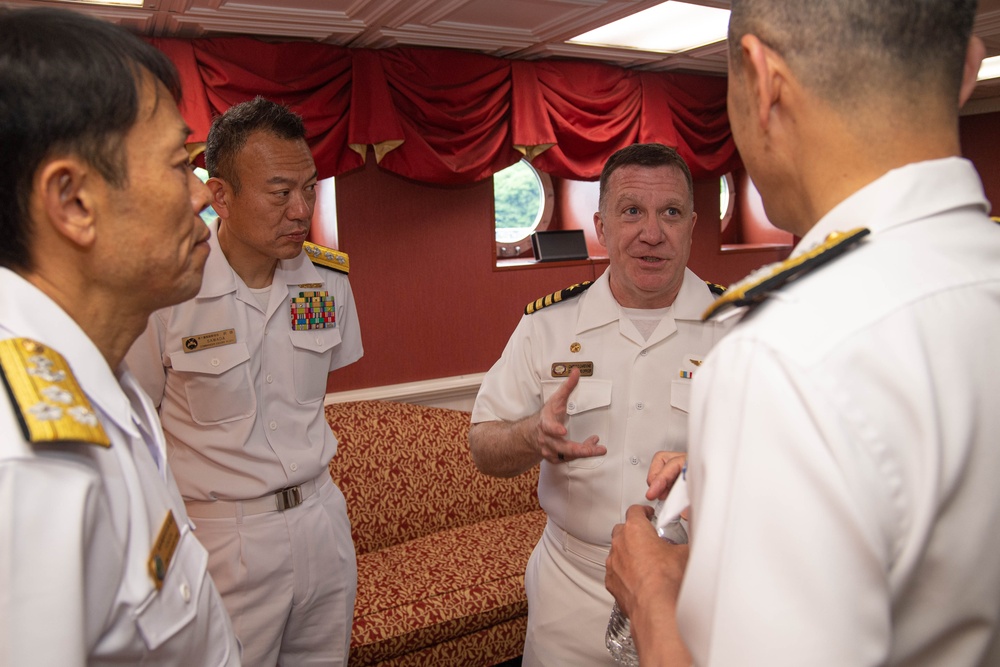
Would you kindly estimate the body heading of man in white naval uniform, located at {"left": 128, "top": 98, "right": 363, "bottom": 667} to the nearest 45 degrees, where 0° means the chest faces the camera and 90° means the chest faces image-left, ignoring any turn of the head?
approximately 315°

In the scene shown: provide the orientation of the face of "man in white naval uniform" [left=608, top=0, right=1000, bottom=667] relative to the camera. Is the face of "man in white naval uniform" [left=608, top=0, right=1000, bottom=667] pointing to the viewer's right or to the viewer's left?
to the viewer's left

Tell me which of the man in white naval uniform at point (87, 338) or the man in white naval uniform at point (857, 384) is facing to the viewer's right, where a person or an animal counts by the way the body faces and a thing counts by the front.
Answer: the man in white naval uniform at point (87, 338)

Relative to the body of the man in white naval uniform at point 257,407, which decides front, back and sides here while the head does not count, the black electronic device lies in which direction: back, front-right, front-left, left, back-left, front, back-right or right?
left

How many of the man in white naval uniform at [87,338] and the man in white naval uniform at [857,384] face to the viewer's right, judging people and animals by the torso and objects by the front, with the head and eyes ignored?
1

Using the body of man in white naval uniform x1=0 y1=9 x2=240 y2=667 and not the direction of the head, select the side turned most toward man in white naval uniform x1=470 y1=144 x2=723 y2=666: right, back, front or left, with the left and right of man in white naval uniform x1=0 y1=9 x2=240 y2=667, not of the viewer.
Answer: front

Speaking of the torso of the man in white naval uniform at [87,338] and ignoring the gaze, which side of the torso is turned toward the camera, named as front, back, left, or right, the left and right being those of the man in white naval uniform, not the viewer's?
right

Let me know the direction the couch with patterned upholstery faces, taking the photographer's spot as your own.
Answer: facing the viewer and to the right of the viewer

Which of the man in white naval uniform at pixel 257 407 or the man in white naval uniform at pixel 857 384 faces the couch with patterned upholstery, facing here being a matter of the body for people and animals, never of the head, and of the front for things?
the man in white naval uniform at pixel 857 384

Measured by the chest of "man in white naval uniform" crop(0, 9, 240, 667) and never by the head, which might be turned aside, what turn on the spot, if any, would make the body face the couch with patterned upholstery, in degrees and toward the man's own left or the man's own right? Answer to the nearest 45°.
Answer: approximately 45° to the man's own left

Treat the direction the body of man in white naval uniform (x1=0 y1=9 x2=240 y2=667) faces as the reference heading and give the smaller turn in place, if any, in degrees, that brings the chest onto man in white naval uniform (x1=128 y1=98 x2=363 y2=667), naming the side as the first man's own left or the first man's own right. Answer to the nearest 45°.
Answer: approximately 90° to the first man's own left

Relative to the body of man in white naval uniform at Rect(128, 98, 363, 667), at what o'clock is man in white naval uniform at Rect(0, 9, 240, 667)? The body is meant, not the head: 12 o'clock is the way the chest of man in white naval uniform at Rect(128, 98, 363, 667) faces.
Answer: man in white naval uniform at Rect(0, 9, 240, 667) is roughly at 2 o'clock from man in white naval uniform at Rect(128, 98, 363, 667).

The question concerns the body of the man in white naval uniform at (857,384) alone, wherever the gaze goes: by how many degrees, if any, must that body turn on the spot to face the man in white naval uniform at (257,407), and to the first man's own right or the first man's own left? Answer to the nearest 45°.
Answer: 0° — they already face them

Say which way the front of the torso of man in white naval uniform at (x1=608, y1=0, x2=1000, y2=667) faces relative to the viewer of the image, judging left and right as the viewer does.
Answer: facing away from the viewer and to the left of the viewer

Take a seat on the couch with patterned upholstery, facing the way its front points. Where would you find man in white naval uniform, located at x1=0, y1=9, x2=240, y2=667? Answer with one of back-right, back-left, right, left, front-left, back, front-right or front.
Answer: front-right
